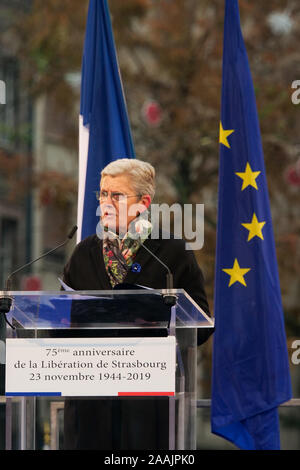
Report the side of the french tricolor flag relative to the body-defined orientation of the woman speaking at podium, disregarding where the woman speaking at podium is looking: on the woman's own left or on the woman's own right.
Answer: on the woman's own right

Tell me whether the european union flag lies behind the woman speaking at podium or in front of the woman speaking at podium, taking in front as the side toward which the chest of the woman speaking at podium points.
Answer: behind

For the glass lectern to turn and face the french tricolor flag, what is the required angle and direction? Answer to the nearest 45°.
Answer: approximately 180°

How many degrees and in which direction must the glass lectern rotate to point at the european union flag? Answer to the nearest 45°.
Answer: approximately 180°

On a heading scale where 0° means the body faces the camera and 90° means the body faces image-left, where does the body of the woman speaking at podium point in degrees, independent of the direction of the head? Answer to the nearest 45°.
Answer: approximately 45°

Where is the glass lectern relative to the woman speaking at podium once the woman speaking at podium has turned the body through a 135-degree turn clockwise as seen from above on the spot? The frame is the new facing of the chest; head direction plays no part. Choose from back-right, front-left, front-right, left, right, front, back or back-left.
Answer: back

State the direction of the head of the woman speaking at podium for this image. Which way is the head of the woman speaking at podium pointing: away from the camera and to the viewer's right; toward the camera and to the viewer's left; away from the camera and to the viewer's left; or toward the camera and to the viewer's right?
toward the camera and to the viewer's left

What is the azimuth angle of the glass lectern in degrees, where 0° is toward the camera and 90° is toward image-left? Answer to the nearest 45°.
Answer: approximately 0°
